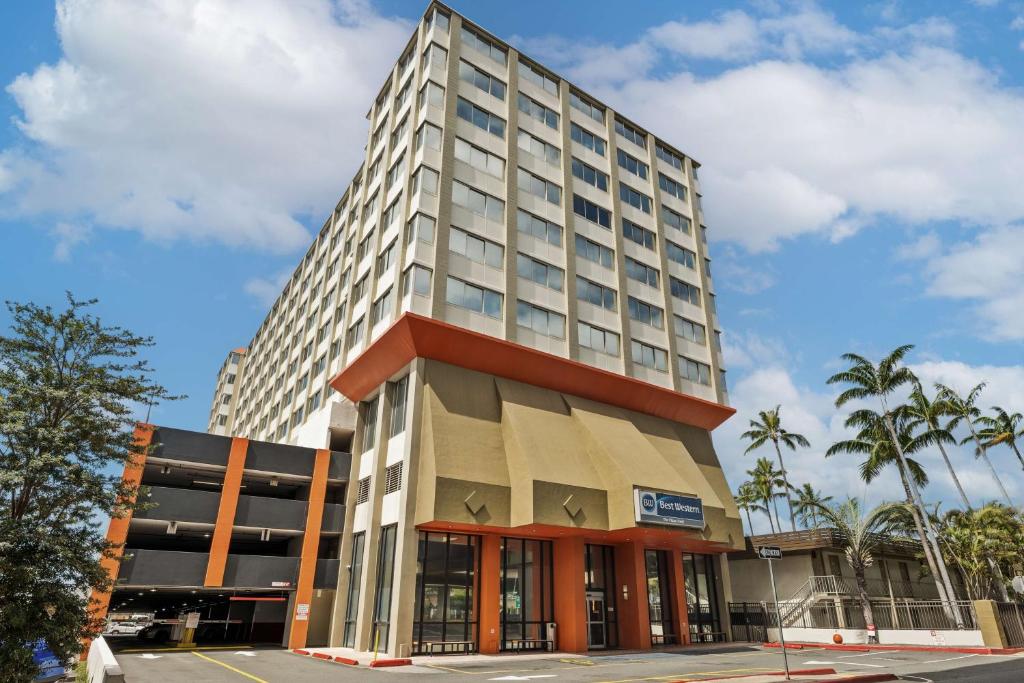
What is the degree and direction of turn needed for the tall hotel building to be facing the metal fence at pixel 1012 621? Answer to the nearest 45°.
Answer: approximately 45° to its left

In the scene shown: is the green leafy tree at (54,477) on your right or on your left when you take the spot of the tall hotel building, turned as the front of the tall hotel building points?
on your right

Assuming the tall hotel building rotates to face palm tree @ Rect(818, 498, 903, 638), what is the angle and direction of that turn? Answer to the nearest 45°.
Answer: approximately 45° to its left

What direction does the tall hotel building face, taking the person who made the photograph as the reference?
facing the viewer and to the right of the viewer
